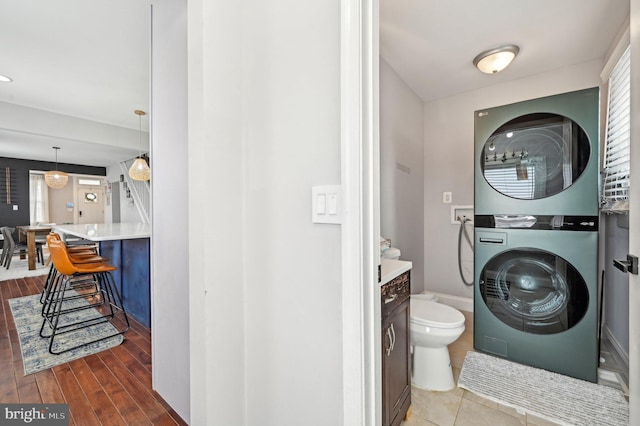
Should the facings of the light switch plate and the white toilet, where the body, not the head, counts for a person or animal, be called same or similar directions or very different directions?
same or similar directions

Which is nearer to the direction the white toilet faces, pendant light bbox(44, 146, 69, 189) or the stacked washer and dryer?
the stacked washer and dryer

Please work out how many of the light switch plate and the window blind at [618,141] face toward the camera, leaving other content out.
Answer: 1

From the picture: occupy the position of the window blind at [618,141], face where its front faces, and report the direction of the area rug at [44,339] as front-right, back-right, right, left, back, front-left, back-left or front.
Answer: front-left

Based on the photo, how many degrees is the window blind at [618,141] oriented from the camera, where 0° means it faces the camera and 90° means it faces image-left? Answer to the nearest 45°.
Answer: approximately 90°

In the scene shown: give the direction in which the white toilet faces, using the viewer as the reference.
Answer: facing the viewer and to the right of the viewer

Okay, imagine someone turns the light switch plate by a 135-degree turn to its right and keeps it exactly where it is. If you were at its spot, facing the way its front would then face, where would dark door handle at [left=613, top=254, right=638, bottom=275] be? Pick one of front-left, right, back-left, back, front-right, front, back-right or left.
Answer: back-right

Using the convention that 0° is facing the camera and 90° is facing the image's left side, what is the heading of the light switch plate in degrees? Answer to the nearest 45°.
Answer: approximately 0°

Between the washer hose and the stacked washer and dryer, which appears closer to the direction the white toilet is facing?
the stacked washer and dryer

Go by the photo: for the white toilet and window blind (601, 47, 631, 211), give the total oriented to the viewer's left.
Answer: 1

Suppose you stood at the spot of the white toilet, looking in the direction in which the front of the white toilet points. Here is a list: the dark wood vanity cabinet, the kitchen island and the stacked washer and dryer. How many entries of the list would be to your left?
1

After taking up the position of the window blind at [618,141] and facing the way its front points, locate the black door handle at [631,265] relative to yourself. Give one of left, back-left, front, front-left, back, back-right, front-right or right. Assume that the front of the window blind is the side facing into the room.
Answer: left

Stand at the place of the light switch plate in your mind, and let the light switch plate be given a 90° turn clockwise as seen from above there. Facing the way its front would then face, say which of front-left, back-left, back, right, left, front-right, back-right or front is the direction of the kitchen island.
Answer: front-right

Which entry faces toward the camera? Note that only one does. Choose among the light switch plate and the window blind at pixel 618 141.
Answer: the light switch plate
